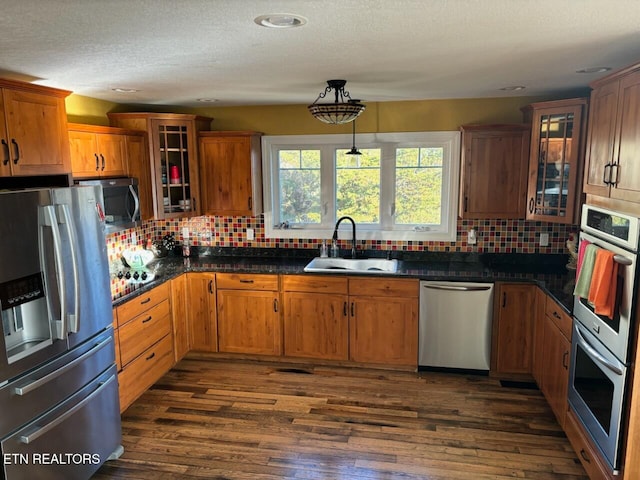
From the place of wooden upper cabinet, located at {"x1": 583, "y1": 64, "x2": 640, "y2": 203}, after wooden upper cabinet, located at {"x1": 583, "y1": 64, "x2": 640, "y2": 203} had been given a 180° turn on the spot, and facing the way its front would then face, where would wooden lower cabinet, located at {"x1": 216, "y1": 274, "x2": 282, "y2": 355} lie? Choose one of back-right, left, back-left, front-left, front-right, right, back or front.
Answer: back-left

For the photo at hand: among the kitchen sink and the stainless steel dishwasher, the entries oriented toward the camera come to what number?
2

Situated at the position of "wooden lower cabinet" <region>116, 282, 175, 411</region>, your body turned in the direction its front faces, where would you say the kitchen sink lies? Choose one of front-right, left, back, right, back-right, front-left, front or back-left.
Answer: front-left

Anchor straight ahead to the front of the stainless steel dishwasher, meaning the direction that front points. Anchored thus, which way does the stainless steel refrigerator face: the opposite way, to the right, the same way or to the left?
to the left

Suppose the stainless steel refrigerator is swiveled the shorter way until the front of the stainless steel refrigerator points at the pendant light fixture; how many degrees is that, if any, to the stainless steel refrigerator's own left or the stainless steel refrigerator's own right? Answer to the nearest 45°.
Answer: approximately 45° to the stainless steel refrigerator's own left

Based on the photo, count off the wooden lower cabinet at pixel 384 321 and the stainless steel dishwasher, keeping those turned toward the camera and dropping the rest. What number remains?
2

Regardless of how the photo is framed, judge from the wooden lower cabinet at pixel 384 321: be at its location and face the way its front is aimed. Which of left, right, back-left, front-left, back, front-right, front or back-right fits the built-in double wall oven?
front-left

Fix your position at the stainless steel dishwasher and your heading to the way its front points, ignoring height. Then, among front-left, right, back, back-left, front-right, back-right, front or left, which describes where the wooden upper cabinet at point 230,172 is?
right
